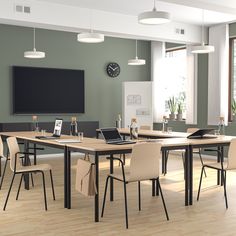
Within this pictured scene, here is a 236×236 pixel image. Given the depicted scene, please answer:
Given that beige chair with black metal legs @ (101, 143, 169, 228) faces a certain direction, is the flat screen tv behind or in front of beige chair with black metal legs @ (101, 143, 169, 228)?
in front

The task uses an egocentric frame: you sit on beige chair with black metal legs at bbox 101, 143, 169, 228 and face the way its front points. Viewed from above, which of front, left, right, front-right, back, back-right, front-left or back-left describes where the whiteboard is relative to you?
front-right

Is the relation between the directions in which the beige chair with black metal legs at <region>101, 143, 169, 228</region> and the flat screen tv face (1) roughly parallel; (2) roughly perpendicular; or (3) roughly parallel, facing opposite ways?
roughly parallel, facing opposite ways

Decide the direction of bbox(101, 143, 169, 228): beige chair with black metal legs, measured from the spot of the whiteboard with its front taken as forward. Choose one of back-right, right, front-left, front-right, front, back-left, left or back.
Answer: front

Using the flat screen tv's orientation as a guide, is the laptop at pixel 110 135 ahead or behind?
ahead

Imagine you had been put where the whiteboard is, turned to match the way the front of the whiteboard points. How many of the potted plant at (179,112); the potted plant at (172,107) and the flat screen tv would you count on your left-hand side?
2

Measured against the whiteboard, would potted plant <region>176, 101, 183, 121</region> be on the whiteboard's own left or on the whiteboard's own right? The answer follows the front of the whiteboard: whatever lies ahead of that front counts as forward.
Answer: on the whiteboard's own left

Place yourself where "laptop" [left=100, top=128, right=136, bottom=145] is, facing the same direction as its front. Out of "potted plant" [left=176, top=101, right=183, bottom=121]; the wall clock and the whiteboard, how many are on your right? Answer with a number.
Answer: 0

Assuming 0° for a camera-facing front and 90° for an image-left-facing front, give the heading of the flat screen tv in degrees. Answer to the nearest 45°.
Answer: approximately 315°

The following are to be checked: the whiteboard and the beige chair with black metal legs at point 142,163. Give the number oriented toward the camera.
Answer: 1

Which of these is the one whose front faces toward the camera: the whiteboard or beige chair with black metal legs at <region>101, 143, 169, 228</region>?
the whiteboard

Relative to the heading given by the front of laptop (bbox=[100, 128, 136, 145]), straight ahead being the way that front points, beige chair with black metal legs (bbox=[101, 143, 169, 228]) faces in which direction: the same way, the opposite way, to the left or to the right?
the opposite way

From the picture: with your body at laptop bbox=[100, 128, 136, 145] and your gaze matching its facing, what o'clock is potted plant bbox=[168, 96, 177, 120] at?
The potted plant is roughly at 8 o'clock from the laptop.

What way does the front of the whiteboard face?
toward the camera

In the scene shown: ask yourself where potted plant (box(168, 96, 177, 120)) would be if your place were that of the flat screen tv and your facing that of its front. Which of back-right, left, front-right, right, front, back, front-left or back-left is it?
front-left

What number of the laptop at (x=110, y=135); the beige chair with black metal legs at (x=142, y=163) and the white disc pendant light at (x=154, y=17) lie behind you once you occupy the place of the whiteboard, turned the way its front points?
0

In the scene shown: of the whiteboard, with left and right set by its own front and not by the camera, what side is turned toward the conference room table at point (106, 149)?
front

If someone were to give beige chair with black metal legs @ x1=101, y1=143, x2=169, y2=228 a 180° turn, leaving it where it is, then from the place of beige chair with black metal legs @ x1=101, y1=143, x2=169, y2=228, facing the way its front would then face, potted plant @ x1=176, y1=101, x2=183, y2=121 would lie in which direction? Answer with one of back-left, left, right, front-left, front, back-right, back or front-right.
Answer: back-left

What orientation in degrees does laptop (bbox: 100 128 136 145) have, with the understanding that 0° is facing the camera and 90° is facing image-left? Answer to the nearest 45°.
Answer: approximately 315°

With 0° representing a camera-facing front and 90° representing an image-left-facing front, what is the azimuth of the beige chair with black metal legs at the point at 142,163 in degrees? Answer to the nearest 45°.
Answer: approximately 135°

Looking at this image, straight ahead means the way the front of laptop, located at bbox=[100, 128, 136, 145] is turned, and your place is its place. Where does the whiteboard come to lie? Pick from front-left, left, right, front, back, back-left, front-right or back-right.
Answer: back-left
